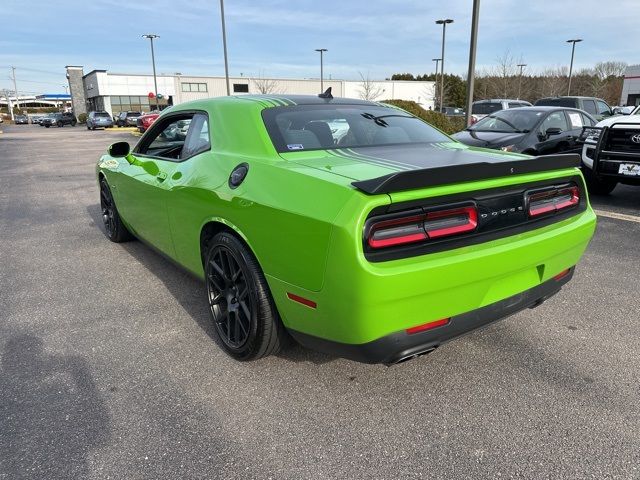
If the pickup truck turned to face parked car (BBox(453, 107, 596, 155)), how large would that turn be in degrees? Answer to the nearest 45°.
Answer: approximately 90° to its right

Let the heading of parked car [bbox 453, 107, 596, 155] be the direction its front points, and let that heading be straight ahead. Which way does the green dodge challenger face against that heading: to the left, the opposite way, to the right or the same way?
to the right

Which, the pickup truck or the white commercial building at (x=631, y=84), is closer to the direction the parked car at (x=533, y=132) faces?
the pickup truck

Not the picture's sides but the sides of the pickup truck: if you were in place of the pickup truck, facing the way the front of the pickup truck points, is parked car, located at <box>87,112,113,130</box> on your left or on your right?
on your right

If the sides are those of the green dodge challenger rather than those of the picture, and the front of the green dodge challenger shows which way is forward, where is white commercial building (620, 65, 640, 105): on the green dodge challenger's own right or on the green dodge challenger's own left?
on the green dodge challenger's own right

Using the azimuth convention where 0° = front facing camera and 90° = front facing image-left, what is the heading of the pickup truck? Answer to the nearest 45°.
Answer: approximately 45°

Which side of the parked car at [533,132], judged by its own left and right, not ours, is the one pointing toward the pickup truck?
left

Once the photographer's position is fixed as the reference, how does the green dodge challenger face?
facing away from the viewer and to the left of the viewer

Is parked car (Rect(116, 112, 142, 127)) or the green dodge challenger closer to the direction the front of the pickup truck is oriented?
the green dodge challenger

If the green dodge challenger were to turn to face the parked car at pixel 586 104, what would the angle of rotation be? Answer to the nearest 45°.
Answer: approximately 90° to its right
